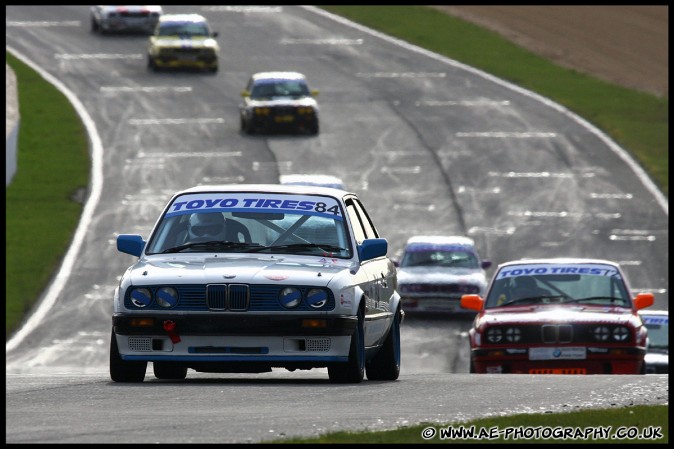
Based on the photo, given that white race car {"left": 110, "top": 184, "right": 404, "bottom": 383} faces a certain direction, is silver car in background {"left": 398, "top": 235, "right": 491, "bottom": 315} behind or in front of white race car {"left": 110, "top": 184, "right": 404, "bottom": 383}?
behind

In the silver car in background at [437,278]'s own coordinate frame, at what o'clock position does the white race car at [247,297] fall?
The white race car is roughly at 12 o'clock from the silver car in background.

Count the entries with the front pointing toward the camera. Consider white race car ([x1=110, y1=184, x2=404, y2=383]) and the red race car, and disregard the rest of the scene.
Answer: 2

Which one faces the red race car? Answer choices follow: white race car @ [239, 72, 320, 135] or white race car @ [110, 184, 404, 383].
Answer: white race car @ [239, 72, 320, 135]

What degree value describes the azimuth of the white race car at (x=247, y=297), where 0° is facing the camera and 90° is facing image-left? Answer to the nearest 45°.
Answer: approximately 0°

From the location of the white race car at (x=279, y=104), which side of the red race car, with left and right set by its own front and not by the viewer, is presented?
back

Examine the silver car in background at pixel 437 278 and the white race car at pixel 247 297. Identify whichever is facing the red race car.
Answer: the silver car in background

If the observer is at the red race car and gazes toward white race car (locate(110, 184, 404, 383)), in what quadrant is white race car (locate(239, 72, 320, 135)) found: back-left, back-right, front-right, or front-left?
back-right
